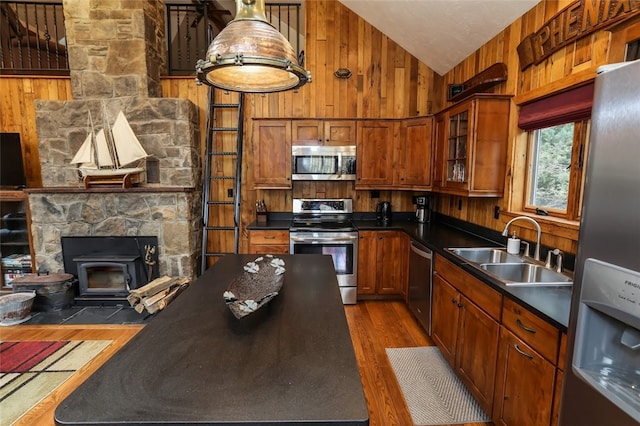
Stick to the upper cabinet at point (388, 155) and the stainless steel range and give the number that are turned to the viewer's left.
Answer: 0

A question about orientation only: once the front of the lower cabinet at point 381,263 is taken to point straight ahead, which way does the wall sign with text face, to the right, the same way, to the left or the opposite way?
to the right

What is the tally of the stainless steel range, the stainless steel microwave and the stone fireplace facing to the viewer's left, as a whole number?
0

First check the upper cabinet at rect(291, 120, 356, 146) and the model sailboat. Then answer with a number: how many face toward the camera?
1

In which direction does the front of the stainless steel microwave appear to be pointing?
toward the camera

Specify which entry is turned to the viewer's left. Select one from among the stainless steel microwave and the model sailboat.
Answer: the model sailboat

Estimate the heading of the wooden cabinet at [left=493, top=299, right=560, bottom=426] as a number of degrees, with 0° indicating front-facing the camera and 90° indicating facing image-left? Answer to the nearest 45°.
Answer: approximately 45°

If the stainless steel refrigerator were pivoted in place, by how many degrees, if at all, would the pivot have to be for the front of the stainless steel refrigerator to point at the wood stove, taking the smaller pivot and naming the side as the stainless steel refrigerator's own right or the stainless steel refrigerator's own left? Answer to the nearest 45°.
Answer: approximately 45° to the stainless steel refrigerator's own right

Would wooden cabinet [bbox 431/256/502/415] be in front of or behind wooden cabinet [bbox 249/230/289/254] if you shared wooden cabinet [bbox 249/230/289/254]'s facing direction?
in front

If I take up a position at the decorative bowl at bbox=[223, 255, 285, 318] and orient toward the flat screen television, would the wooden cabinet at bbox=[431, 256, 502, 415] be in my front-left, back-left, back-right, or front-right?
back-right

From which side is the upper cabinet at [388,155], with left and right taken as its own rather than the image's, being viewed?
front

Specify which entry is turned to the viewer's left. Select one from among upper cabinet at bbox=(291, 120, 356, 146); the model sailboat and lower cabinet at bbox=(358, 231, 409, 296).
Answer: the model sailboat

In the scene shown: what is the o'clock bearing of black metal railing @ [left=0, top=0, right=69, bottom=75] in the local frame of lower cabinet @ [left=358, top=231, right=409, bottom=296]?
The black metal railing is roughly at 3 o'clock from the lower cabinet.

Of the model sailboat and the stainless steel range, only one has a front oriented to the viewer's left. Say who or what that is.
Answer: the model sailboat

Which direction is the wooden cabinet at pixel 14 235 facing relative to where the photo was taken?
toward the camera

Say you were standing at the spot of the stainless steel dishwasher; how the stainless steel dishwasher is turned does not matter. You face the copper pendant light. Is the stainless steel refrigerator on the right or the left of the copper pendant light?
left

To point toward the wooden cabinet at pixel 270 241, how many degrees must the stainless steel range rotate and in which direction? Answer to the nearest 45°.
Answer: approximately 90° to its right

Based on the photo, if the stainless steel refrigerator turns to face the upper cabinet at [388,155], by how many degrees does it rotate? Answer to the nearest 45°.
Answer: approximately 90° to its right

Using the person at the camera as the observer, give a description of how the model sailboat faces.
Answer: facing to the left of the viewer

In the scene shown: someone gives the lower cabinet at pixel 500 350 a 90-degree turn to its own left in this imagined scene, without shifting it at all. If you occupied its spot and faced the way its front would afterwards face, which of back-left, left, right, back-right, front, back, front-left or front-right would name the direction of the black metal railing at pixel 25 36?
back-right
